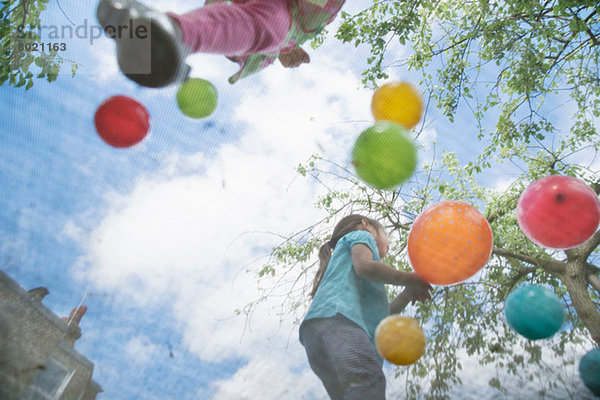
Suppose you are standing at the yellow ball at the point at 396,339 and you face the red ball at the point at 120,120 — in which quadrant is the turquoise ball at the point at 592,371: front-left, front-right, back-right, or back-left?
back-right

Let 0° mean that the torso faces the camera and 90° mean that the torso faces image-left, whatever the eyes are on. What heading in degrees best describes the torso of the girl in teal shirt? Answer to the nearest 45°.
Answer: approximately 270°

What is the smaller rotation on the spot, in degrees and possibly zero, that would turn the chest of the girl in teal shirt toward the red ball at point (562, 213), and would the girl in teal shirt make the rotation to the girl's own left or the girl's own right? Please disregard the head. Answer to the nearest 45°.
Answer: approximately 45° to the girl's own left

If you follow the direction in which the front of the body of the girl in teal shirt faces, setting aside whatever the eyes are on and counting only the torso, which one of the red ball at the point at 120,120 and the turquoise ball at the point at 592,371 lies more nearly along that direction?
the turquoise ball

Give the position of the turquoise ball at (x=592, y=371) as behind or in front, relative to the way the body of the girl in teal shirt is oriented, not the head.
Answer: in front

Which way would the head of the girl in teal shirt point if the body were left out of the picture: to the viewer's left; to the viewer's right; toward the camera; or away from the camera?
to the viewer's right
